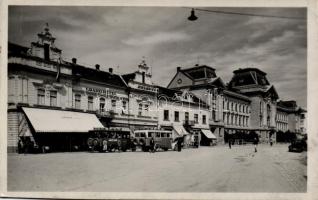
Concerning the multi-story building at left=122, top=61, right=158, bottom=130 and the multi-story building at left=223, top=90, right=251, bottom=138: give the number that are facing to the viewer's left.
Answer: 0

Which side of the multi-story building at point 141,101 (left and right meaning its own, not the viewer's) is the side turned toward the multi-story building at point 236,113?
left

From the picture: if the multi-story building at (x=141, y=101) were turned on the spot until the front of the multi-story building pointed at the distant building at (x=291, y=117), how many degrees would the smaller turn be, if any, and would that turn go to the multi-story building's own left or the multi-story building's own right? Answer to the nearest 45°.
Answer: approximately 45° to the multi-story building's own left

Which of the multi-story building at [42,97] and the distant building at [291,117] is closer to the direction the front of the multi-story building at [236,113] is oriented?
the distant building

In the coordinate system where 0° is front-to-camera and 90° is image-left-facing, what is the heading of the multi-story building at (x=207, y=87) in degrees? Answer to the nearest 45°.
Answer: approximately 315°

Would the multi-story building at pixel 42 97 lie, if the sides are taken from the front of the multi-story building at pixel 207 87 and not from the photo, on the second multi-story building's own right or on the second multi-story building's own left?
on the second multi-story building's own right

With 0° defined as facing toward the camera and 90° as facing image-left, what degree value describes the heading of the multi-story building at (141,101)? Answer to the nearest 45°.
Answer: approximately 315°

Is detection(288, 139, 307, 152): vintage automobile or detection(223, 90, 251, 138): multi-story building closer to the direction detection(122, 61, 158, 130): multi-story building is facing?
the vintage automobile

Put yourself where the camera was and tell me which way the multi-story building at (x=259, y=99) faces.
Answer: facing the viewer and to the right of the viewer

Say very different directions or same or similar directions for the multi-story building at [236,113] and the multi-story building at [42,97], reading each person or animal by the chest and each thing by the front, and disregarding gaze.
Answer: same or similar directions

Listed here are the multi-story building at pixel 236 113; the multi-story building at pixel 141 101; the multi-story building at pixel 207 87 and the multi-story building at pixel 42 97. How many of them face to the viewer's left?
0

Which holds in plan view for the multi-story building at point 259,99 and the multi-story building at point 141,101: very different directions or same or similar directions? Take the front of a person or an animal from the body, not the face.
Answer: same or similar directions

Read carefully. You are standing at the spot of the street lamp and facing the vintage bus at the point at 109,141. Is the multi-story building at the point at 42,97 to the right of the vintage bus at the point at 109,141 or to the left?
left
